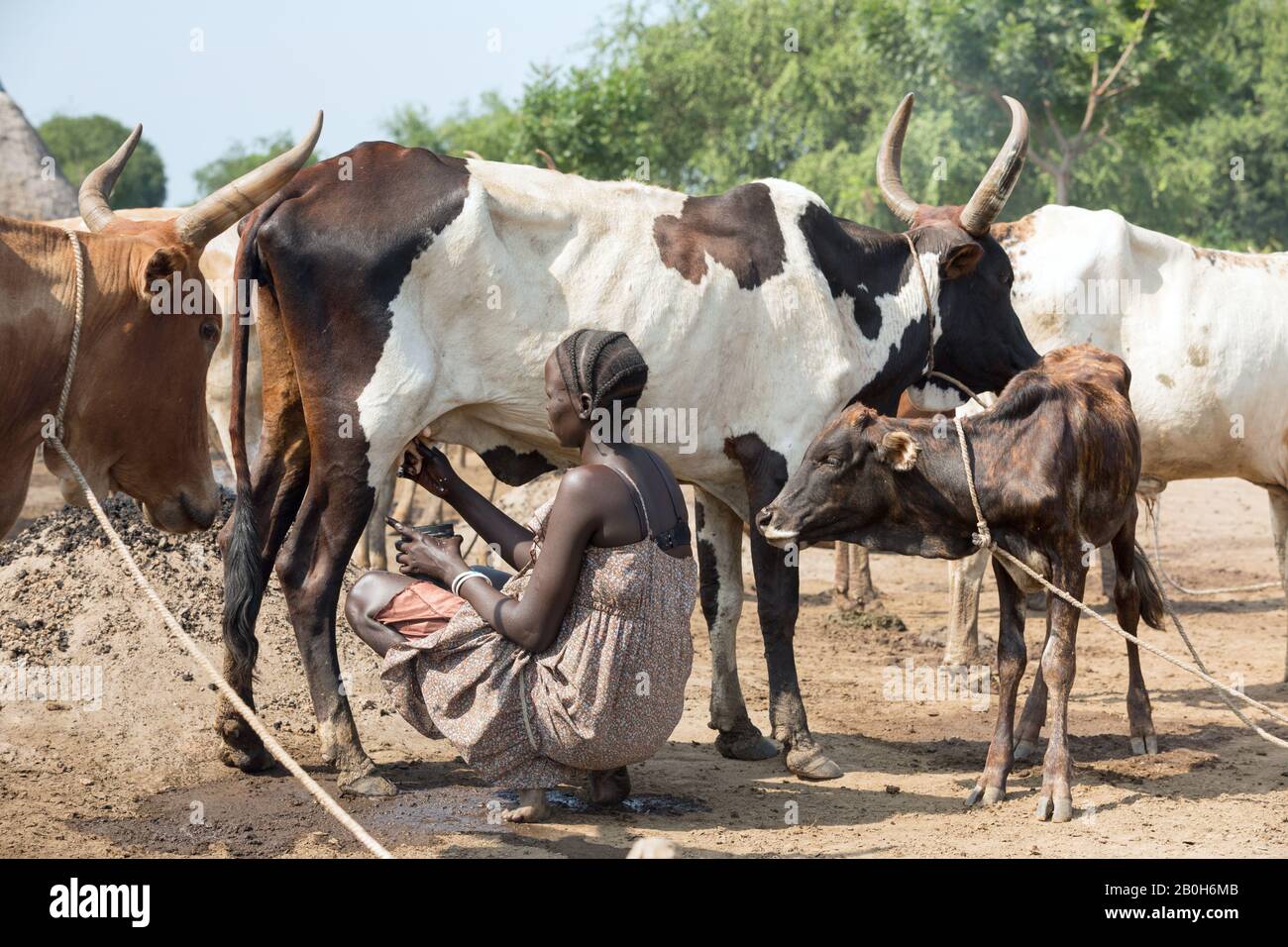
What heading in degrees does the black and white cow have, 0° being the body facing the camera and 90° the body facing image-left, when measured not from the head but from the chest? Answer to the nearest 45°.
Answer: approximately 270°

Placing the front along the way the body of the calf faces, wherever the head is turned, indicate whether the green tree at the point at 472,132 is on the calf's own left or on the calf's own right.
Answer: on the calf's own right

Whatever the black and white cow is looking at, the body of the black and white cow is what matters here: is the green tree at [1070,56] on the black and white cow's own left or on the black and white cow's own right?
on the black and white cow's own left

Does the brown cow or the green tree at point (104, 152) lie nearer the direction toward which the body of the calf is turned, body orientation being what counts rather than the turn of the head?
the brown cow

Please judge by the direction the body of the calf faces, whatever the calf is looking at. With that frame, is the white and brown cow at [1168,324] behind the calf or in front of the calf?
behind

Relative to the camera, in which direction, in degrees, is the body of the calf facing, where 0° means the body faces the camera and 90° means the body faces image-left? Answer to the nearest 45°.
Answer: approximately 45°

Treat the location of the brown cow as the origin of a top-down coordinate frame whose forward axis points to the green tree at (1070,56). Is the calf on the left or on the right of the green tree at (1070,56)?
right

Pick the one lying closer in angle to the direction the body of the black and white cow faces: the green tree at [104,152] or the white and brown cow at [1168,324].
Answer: the white and brown cow

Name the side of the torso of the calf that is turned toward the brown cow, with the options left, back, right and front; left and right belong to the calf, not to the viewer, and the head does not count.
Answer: front

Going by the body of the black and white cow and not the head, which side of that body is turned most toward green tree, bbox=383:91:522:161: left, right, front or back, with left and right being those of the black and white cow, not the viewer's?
left

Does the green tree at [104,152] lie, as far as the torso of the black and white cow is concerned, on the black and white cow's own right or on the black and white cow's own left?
on the black and white cow's own left

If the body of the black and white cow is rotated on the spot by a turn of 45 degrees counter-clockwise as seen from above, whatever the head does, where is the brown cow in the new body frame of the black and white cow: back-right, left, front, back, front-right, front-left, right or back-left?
back
